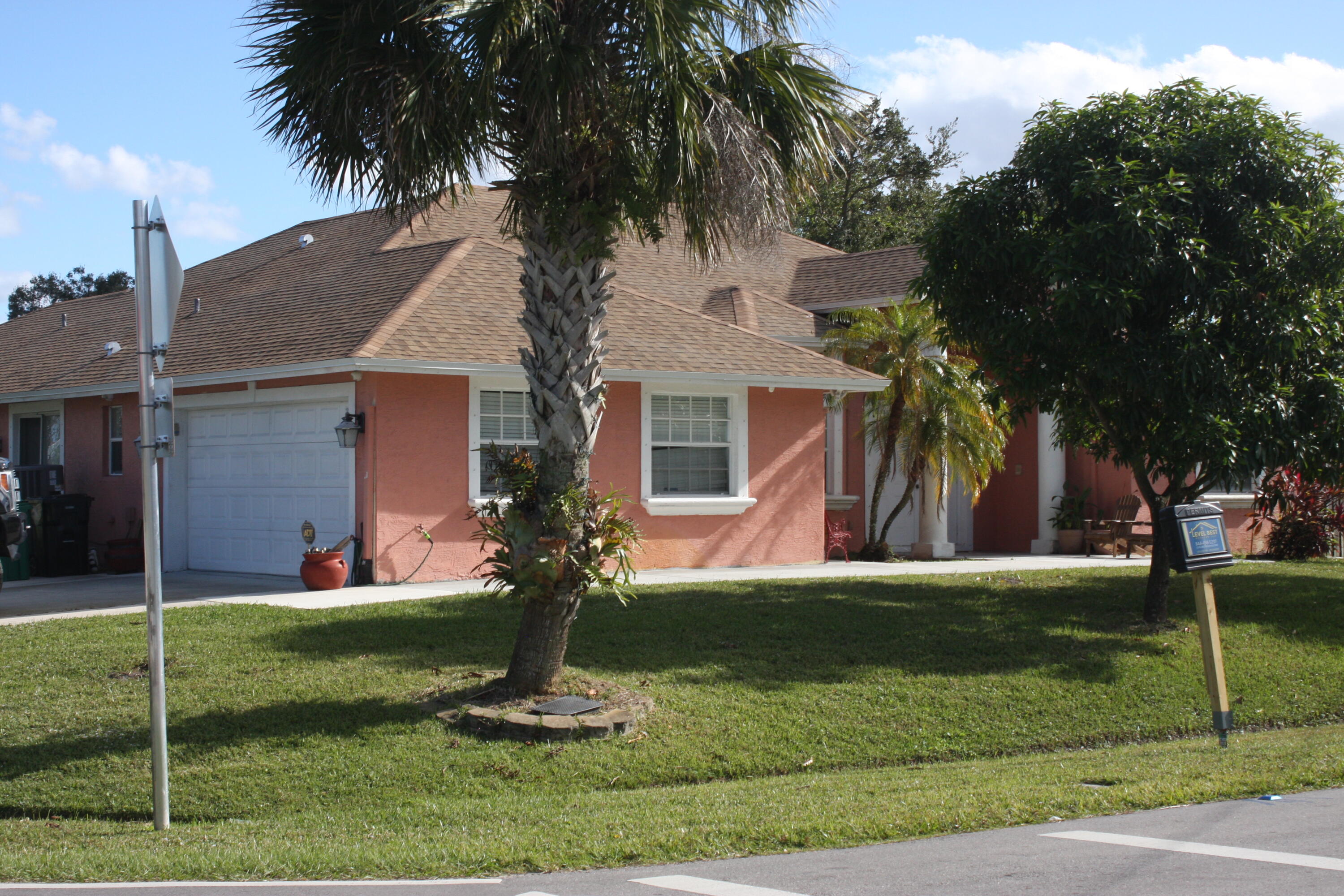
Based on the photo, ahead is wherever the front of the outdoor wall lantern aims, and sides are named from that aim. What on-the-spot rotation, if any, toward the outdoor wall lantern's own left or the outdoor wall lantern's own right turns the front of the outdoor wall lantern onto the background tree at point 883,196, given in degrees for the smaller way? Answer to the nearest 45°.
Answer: approximately 180°

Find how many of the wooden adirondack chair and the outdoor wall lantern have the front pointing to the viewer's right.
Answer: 0

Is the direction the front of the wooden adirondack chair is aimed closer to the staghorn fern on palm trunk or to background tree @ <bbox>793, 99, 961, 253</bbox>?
the staghorn fern on palm trunk

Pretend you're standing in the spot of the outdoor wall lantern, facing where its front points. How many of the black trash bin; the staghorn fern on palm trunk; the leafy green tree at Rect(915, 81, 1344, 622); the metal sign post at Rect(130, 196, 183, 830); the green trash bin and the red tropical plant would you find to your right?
2

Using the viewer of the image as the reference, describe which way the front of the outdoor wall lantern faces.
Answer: facing the viewer and to the left of the viewer

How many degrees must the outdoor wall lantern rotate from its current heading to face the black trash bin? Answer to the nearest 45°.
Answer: approximately 90° to its right

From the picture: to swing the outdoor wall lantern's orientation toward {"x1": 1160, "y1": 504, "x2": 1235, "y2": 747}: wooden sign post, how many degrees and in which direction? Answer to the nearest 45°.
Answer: approximately 90° to its left

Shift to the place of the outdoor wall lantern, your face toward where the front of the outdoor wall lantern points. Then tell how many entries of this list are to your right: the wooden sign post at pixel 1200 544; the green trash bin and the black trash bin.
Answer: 2

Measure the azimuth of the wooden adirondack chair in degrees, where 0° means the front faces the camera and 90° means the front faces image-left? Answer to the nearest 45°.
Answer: approximately 45°

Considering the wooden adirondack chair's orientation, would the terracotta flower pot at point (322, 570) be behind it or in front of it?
in front

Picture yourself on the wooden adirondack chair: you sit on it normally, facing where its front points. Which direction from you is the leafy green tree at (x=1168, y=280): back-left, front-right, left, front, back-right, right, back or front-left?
front-left

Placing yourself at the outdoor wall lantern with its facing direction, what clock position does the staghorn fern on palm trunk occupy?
The staghorn fern on palm trunk is roughly at 10 o'clock from the outdoor wall lantern.
